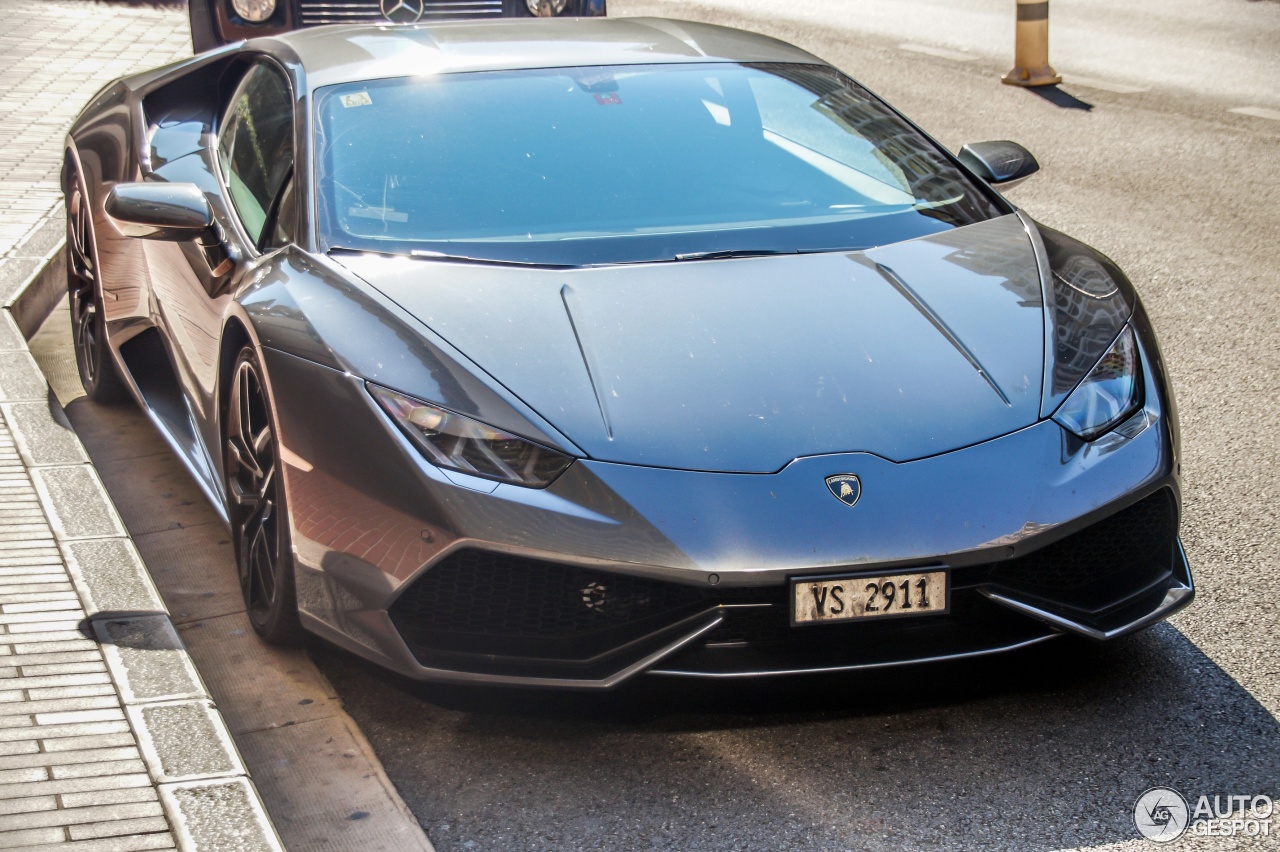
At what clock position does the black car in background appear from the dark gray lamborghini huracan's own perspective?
The black car in background is roughly at 7 o'clock from the dark gray lamborghini huracan.

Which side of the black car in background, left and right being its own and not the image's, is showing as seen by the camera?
front

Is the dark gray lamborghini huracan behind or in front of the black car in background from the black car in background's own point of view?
in front

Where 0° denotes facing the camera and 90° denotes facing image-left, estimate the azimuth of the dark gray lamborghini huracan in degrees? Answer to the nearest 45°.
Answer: approximately 315°

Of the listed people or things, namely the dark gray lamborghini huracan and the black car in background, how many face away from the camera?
0

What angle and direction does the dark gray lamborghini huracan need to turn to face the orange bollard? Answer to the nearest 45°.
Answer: approximately 135° to its left
